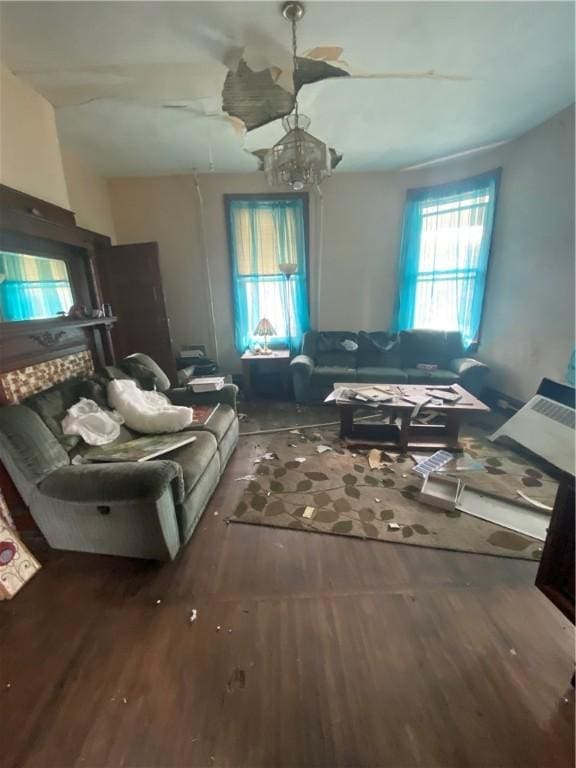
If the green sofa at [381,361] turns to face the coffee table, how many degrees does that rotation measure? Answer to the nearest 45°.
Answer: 0° — it already faces it

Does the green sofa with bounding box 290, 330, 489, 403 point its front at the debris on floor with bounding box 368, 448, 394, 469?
yes

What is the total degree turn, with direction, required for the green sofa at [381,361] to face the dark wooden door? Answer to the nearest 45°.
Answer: approximately 90° to its right

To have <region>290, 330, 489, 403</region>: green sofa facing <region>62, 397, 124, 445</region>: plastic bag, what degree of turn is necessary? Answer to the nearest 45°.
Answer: approximately 45° to its right

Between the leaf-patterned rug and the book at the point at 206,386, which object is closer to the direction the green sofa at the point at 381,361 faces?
the leaf-patterned rug

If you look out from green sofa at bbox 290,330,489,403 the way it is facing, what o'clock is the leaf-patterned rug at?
The leaf-patterned rug is roughly at 12 o'clock from the green sofa.

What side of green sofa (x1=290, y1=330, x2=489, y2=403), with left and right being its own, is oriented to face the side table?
right

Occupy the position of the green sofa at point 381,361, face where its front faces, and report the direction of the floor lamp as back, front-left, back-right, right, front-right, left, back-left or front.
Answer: right

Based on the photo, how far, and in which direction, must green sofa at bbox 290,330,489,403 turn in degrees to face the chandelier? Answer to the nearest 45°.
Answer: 0° — it already faces it

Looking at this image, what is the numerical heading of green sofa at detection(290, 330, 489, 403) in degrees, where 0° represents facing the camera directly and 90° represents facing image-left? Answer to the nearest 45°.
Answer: approximately 0°

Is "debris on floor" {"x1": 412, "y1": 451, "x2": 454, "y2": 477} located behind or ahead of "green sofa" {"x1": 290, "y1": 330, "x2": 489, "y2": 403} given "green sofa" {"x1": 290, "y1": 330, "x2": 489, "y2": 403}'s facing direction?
ahead
